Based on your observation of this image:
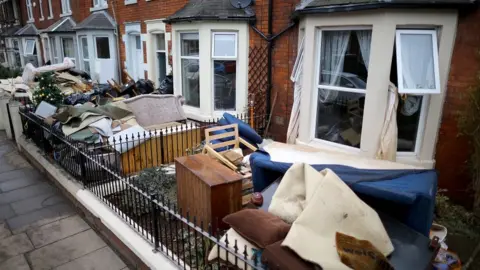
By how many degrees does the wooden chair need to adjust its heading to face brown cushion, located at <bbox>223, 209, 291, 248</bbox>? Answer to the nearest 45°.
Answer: approximately 45° to its right

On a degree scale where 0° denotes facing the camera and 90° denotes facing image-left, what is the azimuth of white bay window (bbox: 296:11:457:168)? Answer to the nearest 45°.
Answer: approximately 45°

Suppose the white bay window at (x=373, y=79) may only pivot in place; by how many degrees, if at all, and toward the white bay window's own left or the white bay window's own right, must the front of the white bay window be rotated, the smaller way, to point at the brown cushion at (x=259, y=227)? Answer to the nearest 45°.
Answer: approximately 45° to the white bay window's own left

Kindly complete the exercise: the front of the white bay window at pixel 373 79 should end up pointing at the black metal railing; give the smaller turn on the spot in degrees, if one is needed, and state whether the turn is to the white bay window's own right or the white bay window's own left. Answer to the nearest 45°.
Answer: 0° — it already faces it

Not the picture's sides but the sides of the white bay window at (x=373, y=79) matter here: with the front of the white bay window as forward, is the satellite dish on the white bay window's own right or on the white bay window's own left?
on the white bay window's own right

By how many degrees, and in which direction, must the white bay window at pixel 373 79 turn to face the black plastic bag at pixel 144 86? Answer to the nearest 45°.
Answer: approximately 90° to its right
